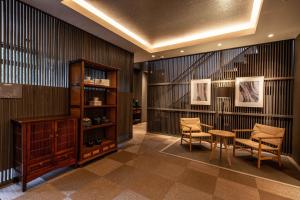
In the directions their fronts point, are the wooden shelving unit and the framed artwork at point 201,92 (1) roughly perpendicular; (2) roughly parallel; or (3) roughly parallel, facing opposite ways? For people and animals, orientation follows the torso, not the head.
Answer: roughly perpendicular

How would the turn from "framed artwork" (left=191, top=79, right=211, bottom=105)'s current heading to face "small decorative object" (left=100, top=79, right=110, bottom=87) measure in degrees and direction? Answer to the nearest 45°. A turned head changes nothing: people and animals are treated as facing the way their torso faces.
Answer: approximately 45° to its right

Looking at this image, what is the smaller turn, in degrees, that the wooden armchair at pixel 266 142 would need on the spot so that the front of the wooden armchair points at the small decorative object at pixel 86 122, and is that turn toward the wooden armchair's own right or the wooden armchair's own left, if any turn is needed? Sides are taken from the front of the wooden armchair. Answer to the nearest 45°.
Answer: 0° — it already faces it

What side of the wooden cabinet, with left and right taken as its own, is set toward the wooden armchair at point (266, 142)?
front

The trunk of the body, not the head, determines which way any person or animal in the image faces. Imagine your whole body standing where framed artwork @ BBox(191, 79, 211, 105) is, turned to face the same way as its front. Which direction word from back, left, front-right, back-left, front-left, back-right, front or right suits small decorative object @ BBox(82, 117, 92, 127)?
front-right

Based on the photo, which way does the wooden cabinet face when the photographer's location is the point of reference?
facing the viewer and to the right of the viewer

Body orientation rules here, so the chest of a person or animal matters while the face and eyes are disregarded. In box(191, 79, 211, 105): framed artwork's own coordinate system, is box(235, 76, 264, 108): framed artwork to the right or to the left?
on its left

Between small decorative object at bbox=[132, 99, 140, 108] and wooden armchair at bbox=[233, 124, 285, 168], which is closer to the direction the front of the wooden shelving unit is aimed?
the wooden armchair

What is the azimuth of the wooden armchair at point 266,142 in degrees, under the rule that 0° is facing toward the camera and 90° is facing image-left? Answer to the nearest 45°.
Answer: approximately 45°

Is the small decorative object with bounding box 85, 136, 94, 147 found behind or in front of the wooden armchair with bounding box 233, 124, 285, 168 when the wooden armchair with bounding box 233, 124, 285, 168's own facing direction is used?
in front

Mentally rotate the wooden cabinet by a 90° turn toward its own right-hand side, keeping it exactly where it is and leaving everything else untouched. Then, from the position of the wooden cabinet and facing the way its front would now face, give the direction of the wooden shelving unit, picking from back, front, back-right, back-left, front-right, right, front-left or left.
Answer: back

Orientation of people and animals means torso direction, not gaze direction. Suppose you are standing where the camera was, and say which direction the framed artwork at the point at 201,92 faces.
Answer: facing the viewer

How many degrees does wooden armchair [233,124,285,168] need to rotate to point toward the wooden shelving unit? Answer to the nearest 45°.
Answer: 0° — it already faces it

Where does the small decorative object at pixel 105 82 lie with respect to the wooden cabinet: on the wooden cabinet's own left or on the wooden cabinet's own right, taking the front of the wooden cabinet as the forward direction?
on the wooden cabinet's own left

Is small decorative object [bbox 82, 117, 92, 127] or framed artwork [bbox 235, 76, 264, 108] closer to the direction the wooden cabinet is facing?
the framed artwork
